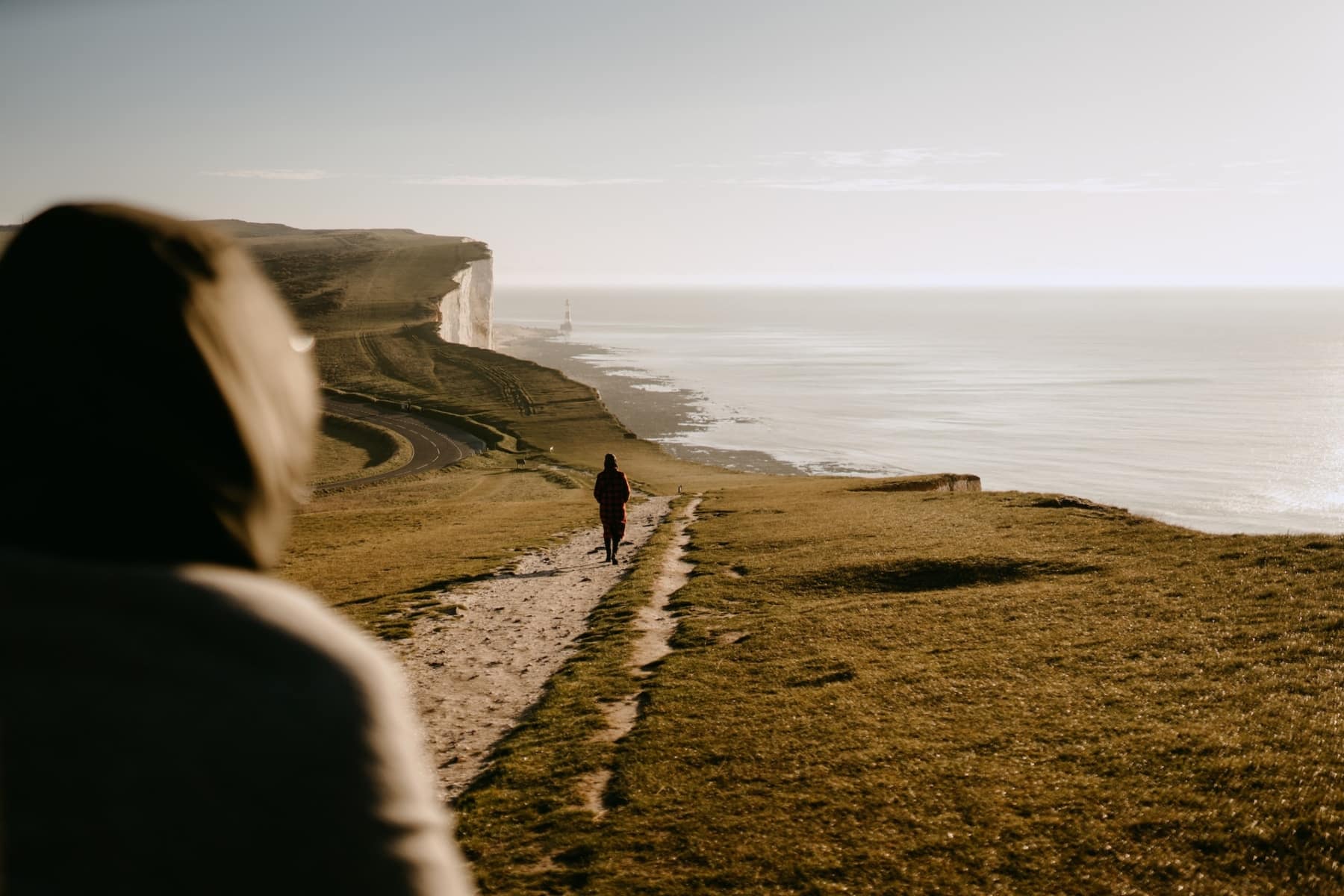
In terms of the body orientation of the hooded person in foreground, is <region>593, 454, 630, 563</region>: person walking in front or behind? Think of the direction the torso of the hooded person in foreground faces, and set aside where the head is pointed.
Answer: in front

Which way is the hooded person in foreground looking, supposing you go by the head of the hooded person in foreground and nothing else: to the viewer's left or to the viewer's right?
to the viewer's right

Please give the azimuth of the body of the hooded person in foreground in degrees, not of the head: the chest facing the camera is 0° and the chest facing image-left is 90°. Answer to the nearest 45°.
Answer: approximately 180°

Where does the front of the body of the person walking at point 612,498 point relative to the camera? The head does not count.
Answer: away from the camera

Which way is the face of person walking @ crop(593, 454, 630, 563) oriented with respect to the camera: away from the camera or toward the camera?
away from the camera

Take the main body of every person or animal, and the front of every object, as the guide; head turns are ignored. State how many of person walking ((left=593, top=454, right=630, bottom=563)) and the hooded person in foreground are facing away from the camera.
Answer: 2

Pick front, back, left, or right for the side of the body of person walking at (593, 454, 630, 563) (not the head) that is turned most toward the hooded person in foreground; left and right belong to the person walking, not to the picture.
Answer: back
